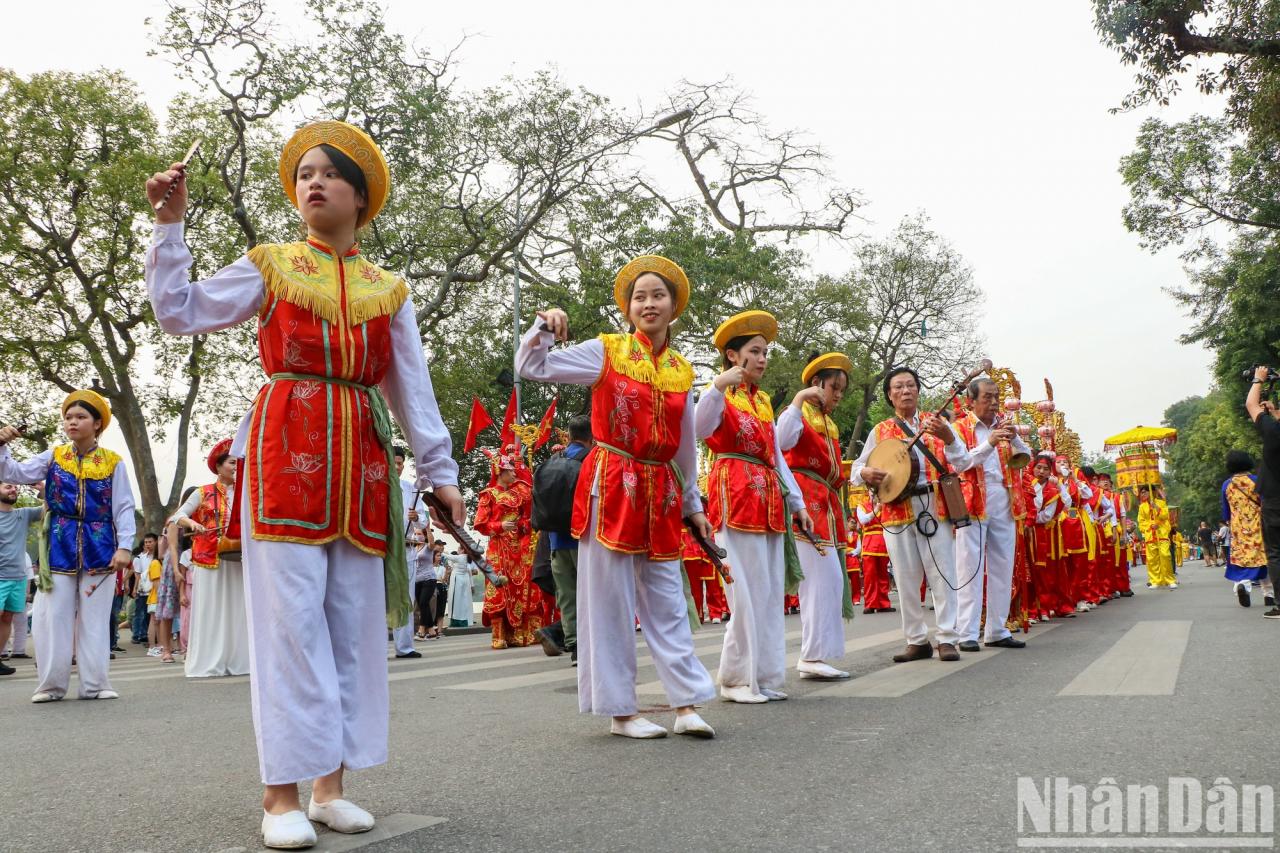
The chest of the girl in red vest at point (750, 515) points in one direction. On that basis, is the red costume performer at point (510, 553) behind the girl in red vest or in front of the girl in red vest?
behind

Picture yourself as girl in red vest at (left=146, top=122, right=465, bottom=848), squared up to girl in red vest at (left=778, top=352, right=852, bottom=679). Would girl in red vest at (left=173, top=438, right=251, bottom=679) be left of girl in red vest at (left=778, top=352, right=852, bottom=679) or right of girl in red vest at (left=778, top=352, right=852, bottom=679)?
left

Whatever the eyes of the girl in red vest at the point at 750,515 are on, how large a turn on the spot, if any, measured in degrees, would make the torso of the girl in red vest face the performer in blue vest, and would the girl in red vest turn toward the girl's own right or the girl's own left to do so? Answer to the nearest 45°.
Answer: approximately 135° to the girl's own right

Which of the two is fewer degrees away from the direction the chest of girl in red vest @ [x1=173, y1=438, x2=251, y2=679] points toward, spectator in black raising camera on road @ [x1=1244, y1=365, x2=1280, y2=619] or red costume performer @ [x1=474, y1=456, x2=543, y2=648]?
the spectator in black raising camera on road

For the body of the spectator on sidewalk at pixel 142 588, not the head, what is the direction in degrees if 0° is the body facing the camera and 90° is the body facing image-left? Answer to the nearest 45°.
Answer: approximately 315°

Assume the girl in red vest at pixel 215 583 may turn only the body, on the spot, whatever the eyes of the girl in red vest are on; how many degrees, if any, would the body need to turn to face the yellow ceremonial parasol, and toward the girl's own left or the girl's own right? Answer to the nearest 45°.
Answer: approximately 90° to the girl's own left

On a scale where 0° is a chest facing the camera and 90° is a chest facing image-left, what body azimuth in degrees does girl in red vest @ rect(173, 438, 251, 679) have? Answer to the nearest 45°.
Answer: approximately 315°
